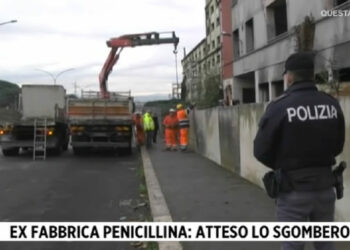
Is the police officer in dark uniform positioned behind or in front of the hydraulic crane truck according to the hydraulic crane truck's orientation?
behind

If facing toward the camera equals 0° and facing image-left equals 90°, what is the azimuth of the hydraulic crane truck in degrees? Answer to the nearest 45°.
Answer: approximately 180°

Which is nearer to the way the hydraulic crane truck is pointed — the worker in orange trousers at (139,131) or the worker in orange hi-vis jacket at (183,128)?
the worker in orange trousers

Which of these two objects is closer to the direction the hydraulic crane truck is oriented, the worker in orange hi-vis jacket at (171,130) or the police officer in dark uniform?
the worker in orange hi-vis jacket

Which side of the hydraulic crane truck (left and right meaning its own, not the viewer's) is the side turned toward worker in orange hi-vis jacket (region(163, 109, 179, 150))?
right

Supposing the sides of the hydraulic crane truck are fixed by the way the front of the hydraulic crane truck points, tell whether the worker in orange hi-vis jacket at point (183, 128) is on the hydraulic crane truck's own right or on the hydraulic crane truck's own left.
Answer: on the hydraulic crane truck's own right
